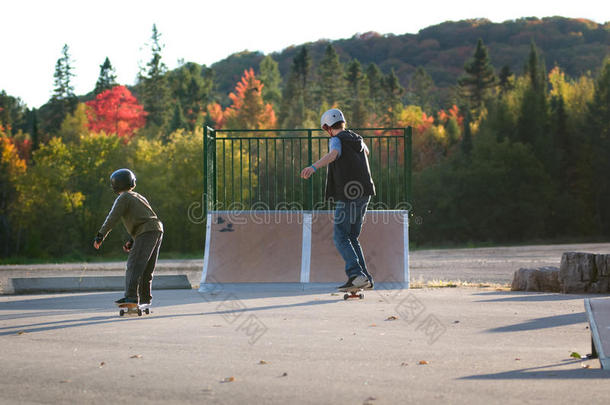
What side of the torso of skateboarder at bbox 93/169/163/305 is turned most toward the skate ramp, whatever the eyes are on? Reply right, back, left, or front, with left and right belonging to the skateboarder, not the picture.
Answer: right

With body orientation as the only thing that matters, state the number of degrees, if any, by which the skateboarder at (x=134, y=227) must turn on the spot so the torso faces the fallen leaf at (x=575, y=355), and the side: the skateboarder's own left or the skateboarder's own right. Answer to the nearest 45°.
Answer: approximately 180°

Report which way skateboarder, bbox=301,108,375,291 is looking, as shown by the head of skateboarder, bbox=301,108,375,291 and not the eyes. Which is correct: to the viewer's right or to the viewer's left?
to the viewer's left

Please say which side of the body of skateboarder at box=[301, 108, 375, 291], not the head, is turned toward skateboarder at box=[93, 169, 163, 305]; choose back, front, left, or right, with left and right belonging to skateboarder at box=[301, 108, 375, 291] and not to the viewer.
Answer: left

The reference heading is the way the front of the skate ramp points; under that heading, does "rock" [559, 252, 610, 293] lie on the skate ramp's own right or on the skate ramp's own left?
on the skate ramp's own left

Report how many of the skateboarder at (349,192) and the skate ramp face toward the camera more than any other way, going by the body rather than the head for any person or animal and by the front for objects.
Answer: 1

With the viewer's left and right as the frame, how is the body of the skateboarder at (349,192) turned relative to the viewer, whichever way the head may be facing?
facing away from the viewer and to the left of the viewer

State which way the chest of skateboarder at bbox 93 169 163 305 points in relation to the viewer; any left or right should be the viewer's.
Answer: facing away from the viewer and to the left of the viewer

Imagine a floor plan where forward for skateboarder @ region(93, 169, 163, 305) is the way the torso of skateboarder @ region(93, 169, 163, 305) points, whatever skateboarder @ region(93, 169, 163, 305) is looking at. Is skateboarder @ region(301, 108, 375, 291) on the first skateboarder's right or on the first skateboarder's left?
on the first skateboarder's right

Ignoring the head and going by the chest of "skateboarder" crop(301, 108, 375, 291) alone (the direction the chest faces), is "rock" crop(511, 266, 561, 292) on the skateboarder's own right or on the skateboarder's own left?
on the skateboarder's own right

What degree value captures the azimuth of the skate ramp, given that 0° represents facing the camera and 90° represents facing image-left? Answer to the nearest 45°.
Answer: approximately 0°

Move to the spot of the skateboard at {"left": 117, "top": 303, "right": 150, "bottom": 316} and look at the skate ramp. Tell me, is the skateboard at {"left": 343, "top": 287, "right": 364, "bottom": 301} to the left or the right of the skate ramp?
right
